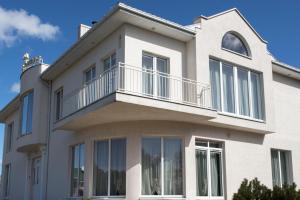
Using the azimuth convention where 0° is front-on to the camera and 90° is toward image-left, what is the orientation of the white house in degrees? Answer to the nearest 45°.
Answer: approximately 45°
